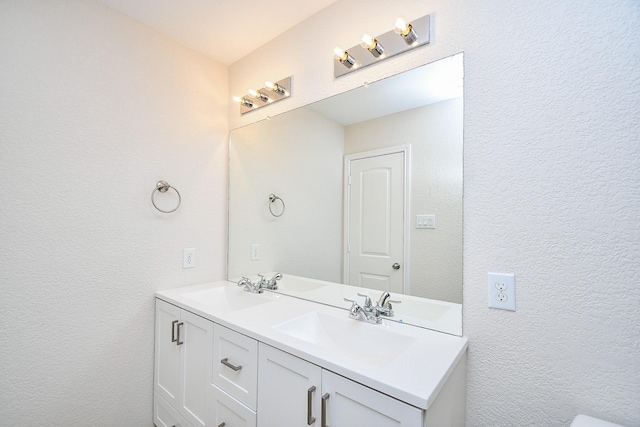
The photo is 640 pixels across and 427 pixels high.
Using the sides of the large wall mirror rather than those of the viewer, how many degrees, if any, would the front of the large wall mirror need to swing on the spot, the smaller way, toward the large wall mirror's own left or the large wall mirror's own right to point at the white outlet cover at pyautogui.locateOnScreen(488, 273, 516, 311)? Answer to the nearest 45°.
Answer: approximately 90° to the large wall mirror's own left

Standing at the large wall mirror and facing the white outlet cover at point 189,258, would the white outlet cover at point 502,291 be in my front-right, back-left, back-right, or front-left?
back-left

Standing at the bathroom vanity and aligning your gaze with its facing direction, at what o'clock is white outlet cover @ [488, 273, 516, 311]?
The white outlet cover is roughly at 8 o'clock from the bathroom vanity.

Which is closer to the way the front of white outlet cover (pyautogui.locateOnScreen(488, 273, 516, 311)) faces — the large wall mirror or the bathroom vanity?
the bathroom vanity

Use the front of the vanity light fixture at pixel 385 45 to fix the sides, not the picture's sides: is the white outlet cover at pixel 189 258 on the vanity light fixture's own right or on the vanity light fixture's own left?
on the vanity light fixture's own right

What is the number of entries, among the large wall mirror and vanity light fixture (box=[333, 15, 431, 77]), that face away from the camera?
0

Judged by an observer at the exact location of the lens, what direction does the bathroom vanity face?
facing the viewer and to the left of the viewer

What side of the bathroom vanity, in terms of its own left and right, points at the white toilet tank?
left

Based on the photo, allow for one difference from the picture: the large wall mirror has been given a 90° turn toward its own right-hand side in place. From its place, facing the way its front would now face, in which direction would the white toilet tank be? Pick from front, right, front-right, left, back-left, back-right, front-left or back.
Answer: back
